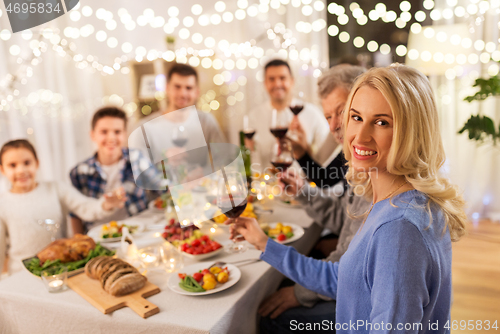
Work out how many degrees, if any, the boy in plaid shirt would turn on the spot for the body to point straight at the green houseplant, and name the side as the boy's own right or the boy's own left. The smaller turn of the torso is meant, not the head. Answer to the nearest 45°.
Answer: approximately 90° to the boy's own left

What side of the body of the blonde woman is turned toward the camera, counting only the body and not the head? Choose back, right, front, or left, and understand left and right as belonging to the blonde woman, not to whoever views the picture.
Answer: left

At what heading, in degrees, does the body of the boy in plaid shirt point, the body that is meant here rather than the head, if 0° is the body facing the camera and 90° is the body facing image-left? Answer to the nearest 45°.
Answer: approximately 0°

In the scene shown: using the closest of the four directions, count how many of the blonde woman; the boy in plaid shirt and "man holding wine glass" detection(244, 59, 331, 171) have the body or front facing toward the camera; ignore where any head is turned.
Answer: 2

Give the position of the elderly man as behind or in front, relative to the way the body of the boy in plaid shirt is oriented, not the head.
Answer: in front

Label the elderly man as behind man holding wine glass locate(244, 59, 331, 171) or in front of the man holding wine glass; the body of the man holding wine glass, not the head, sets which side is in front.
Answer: in front

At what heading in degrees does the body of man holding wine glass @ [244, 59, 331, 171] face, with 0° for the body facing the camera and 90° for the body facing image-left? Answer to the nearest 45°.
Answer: approximately 0°

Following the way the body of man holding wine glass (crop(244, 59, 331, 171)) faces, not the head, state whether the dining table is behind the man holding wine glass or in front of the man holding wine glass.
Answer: in front

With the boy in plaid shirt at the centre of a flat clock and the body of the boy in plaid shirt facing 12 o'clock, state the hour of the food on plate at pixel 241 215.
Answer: The food on plate is roughly at 11 o'clock from the boy in plaid shirt.

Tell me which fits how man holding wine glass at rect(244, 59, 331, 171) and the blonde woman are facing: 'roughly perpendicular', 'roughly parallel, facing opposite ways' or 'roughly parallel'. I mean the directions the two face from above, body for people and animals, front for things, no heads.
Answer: roughly perpendicular
